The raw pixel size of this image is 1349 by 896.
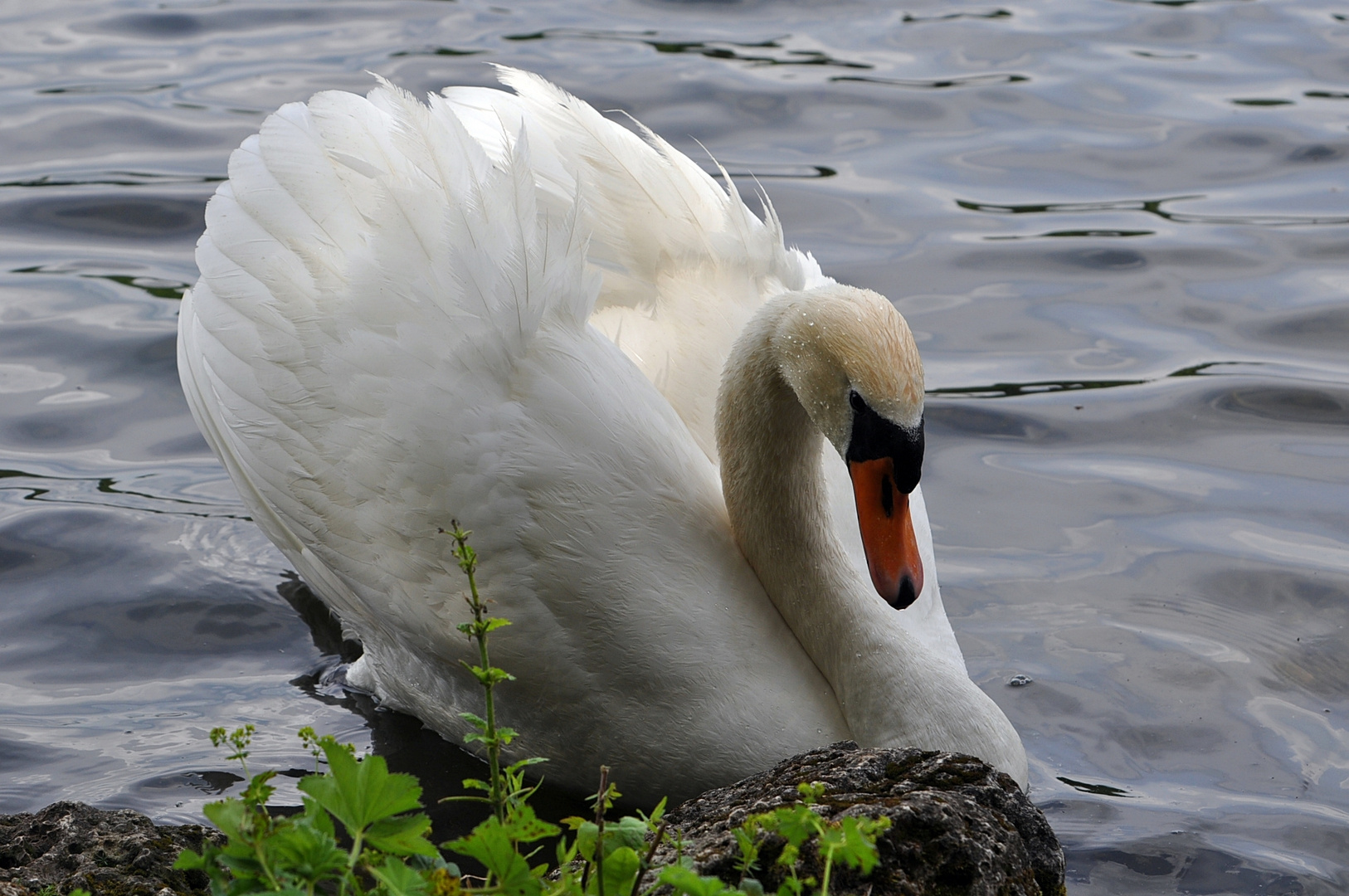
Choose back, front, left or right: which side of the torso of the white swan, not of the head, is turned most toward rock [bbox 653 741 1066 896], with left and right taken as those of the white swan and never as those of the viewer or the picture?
front

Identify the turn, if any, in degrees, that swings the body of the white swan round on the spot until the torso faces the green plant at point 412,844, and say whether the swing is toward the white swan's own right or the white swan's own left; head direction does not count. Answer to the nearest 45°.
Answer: approximately 45° to the white swan's own right

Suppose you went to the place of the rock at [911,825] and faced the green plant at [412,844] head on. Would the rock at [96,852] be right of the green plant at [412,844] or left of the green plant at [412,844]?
right

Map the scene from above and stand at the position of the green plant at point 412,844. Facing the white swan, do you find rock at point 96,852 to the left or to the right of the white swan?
left

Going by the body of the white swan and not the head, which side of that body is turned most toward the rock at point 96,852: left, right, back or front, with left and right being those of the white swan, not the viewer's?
right

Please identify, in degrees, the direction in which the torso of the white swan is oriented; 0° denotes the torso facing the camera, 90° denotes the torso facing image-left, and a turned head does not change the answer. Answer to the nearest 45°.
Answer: approximately 315°

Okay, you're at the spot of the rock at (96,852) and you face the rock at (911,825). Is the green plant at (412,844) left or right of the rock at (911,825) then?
right
